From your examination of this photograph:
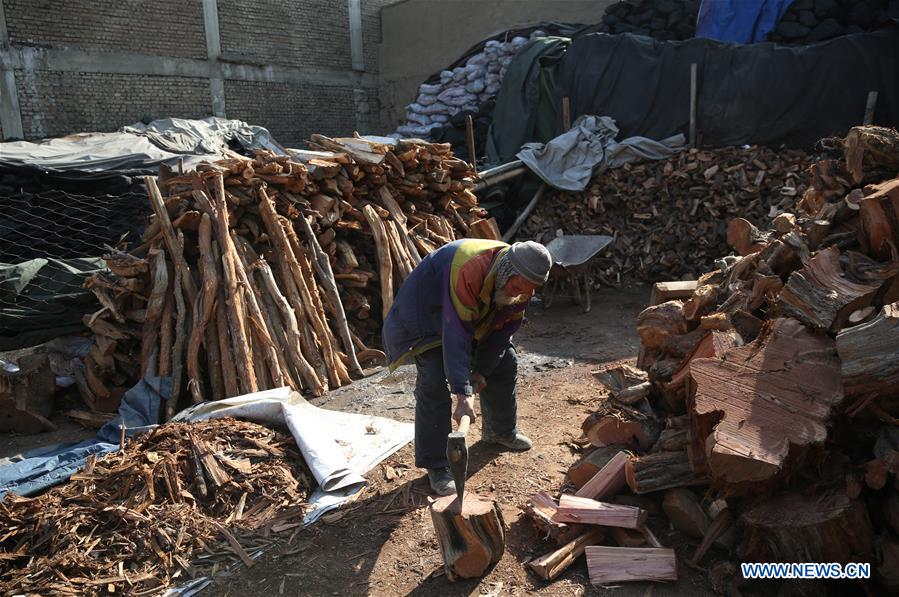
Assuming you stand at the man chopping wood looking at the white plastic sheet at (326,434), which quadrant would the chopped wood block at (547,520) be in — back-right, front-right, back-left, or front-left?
back-left

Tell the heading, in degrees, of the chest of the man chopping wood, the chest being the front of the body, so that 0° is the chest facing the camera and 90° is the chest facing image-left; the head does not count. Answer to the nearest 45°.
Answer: approximately 315°

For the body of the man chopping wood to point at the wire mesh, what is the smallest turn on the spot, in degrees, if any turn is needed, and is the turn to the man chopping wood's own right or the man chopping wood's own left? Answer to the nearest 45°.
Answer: approximately 180°

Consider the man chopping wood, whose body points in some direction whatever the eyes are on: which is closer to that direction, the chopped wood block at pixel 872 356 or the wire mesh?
the chopped wood block

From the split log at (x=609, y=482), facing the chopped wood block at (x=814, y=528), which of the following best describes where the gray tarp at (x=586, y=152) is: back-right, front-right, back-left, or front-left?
back-left

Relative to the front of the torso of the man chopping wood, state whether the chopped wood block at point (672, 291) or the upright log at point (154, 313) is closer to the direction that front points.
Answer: the chopped wood block

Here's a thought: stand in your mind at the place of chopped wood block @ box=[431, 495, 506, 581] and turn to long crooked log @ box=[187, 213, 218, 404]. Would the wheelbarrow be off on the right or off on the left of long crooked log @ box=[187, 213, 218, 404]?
right

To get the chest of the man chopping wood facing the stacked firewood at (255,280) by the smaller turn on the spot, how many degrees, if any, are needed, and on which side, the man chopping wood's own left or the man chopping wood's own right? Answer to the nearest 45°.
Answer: approximately 180°

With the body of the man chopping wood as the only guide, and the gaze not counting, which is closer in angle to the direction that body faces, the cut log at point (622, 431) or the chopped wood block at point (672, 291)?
the cut log
